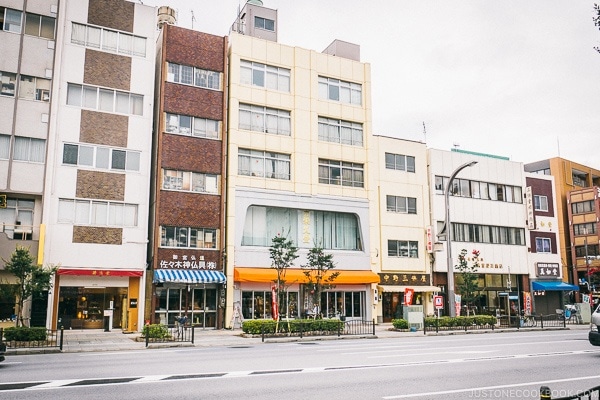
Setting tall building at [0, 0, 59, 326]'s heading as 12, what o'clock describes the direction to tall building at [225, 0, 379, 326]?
tall building at [225, 0, 379, 326] is roughly at 9 o'clock from tall building at [0, 0, 59, 326].

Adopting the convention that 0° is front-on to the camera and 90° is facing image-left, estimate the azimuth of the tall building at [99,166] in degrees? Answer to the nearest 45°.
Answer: approximately 0°

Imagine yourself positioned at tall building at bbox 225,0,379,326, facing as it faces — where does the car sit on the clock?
The car is roughly at 11 o'clock from the tall building.

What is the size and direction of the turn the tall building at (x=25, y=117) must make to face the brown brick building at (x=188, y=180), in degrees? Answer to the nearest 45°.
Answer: approximately 90° to its left

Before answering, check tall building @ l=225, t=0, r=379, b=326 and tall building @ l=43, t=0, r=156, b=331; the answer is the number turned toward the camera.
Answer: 2

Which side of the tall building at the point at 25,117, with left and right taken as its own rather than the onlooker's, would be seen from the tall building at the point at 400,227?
left

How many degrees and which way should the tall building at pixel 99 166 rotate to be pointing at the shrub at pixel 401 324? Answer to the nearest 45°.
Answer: approximately 90° to its left
